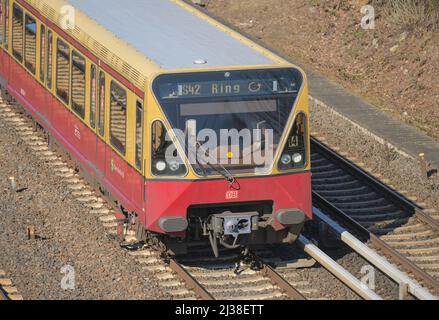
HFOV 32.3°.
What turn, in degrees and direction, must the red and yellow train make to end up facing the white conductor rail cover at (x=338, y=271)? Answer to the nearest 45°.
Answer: approximately 45° to its left

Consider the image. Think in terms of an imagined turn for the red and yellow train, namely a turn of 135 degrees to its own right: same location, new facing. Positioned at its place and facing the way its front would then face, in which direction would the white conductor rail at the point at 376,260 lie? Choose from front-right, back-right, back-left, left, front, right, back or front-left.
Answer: back

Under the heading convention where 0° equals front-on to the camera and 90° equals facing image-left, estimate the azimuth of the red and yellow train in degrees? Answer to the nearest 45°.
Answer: approximately 315°
